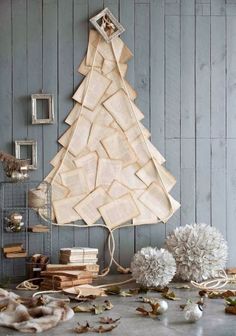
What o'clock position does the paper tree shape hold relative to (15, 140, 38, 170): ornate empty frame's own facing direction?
The paper tree shape is roughly at 9 o'clock from the ornate empty frame.

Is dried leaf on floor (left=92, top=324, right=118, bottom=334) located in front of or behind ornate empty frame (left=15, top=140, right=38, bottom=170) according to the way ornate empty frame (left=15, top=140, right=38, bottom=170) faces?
in front

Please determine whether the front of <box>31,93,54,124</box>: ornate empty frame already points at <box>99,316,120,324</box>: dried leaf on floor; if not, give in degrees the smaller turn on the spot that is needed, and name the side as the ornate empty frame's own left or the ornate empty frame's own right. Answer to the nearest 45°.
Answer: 0° — it already faces it

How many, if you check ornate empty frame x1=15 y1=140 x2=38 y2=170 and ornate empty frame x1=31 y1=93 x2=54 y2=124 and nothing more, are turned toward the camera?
2

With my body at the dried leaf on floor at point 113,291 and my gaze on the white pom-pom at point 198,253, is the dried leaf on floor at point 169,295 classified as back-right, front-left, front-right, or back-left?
front-right

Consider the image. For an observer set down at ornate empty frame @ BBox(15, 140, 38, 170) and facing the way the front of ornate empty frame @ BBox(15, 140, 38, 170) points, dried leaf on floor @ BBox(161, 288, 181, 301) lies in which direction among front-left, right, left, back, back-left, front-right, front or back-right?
front-left

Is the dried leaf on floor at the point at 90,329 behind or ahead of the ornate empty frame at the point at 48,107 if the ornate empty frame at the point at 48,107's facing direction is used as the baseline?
ahead

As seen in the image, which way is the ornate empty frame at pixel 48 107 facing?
toward the camera

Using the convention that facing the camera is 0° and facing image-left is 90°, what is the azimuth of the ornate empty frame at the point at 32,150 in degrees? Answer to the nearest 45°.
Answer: approximately 0°

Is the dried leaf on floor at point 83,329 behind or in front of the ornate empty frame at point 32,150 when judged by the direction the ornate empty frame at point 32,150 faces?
in front

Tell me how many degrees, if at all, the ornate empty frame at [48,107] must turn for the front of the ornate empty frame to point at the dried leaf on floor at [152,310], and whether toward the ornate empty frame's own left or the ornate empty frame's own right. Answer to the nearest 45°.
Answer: approximately 45° to the ornate empty frame's own left

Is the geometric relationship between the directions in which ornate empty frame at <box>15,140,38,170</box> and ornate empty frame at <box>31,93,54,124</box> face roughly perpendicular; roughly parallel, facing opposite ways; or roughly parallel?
roughly parallel

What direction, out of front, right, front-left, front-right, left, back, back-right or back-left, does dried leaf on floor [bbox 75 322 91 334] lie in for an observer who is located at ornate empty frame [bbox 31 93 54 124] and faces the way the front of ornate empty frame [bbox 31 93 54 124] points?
front
